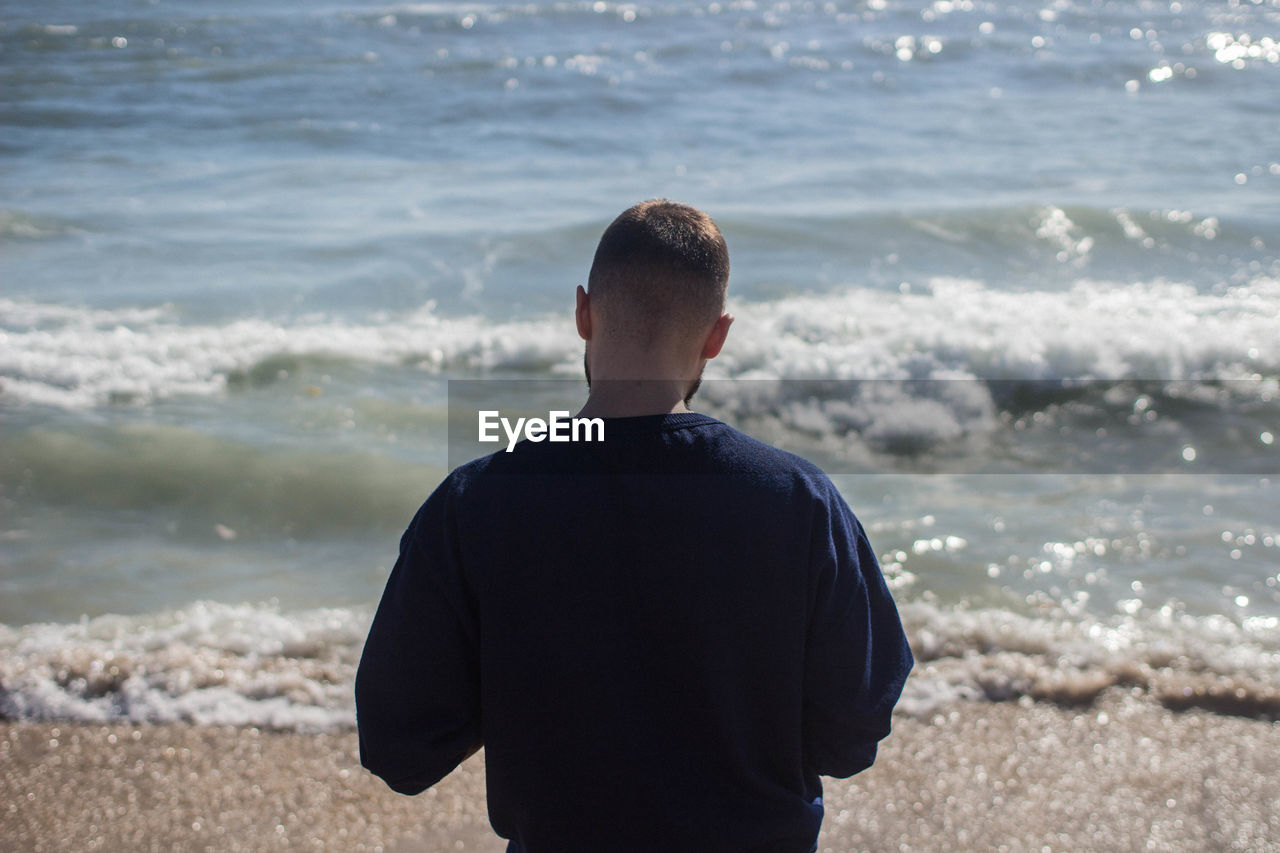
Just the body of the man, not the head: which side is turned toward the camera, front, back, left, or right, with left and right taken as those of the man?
back

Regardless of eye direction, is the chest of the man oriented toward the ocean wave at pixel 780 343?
yes

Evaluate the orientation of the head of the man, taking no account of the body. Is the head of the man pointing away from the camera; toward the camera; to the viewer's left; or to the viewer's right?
away from the camera

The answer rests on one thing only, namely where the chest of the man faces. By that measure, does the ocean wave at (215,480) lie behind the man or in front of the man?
in front
